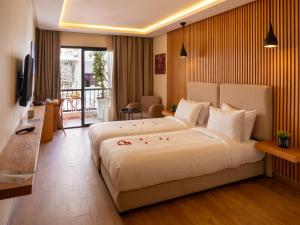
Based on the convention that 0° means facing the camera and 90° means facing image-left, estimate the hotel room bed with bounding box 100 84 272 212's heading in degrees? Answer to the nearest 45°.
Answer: approximately 45°

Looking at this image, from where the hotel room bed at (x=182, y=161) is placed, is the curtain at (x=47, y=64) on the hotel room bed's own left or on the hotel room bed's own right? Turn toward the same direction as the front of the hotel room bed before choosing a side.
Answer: on the hotel room bed's own right

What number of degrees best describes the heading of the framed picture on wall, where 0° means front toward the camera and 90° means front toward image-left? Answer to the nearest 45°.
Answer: approximately 45°

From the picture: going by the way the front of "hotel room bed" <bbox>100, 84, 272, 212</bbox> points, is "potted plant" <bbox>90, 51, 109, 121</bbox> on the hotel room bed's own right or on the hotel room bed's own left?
on the hotel room bed's own right

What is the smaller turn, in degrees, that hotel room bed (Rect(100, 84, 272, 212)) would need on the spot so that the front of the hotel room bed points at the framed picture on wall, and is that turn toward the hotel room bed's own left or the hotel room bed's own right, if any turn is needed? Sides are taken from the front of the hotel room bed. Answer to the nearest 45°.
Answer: approximately 135° to the hotel room bed's own right
